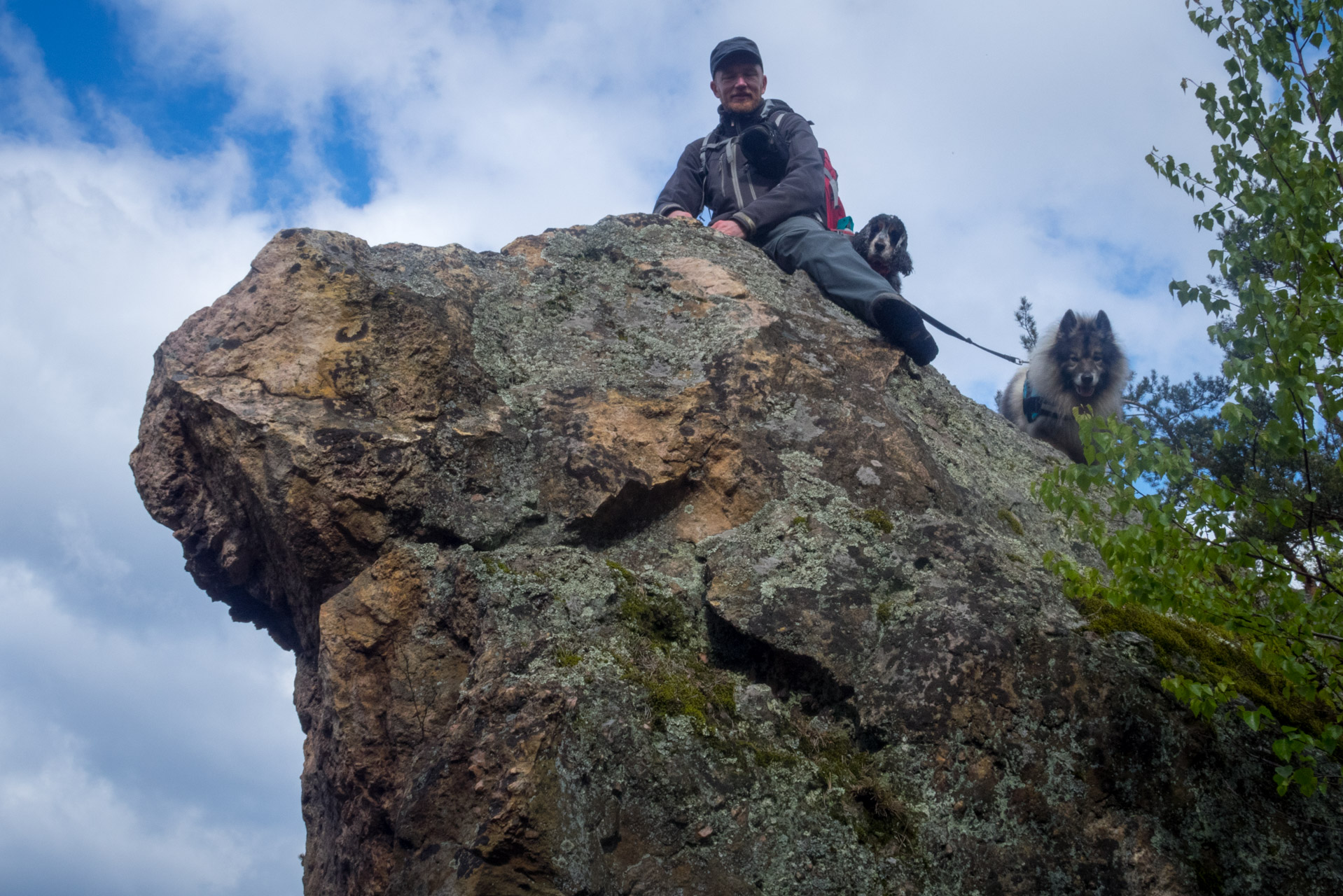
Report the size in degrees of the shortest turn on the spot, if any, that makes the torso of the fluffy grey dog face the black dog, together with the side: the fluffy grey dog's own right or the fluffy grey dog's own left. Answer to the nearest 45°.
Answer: approximately 90° to the fluffy grey dog's own right

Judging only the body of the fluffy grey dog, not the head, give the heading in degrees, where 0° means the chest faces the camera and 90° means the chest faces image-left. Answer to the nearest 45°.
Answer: approximately 315°
